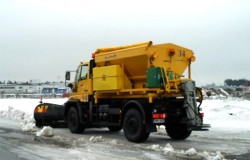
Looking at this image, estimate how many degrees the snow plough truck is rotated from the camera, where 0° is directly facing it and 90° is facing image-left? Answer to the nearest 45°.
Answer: approximately 135°

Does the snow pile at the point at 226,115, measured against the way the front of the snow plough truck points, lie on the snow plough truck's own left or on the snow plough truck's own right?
on the snow plough truck's own right
